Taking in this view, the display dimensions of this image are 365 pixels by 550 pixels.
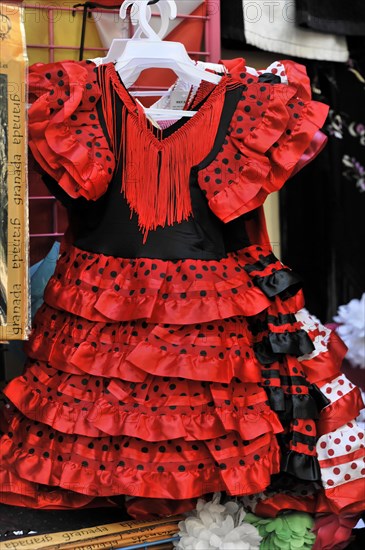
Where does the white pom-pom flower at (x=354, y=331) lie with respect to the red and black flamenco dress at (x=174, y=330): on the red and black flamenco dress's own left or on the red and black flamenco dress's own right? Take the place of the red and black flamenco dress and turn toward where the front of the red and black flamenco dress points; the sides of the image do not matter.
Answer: on the red and black flamenco dress's own left

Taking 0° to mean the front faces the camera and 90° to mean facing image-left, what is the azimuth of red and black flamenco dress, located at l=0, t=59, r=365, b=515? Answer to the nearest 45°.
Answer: approximately 0°
